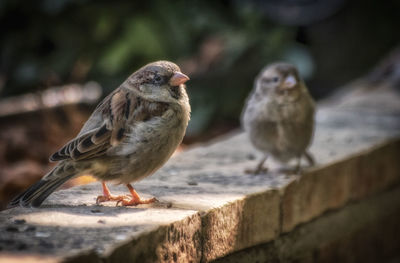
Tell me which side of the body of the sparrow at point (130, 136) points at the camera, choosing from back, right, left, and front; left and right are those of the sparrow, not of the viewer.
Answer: right

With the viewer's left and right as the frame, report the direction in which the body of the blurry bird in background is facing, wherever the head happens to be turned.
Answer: facing the viewer

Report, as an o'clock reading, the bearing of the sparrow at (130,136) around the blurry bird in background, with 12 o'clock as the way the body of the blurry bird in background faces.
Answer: The sparrow is roughly at 1 o'clock from the blurry bird in background.

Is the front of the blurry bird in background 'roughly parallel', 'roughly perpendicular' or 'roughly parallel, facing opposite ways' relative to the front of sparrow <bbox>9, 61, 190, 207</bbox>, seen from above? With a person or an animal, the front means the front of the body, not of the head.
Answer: roughly perpendicular

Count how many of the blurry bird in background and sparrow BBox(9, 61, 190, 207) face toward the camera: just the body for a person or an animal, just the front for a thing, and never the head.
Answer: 1

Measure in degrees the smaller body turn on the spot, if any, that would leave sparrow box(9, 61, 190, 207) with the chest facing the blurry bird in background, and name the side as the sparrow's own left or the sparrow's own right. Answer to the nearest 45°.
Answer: approximately 45° to the sparrow's own left
